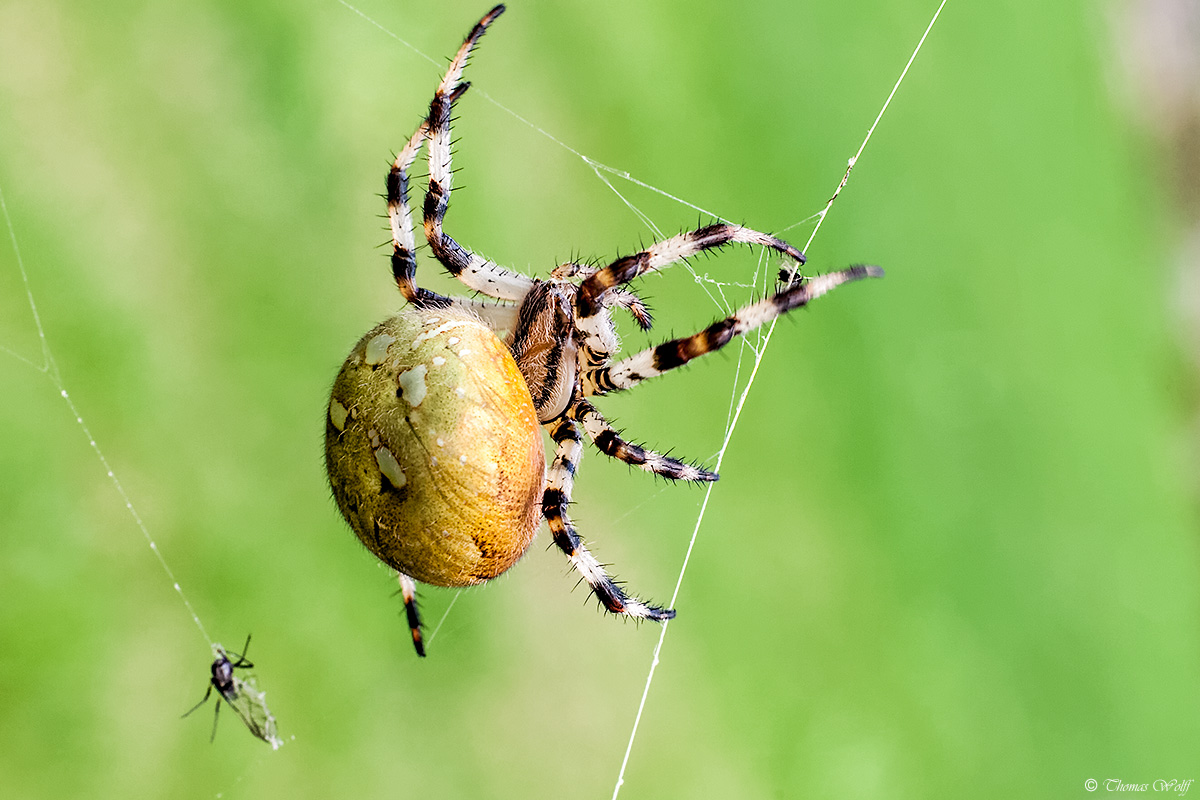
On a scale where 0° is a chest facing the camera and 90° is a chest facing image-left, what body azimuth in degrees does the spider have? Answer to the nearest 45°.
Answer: approximately 270°
